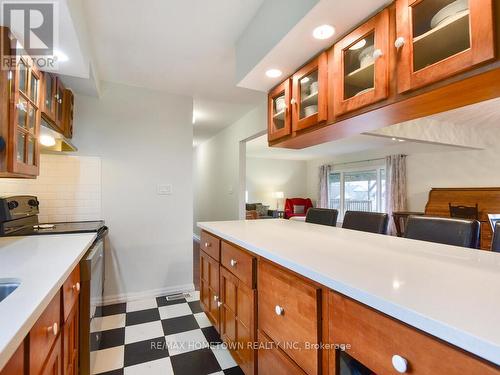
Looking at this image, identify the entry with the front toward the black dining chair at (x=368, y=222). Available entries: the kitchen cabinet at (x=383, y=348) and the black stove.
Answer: the black stove

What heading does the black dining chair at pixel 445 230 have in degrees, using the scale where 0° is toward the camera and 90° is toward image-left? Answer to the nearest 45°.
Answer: approximately 45°

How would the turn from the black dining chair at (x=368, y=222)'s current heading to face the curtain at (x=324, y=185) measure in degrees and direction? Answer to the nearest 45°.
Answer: approximately 135° to its right

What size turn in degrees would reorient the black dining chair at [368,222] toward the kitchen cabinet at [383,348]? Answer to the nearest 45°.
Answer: approximately 45° to its left

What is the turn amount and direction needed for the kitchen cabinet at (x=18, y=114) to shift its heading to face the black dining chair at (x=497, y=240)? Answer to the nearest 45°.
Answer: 0° — it already faces it

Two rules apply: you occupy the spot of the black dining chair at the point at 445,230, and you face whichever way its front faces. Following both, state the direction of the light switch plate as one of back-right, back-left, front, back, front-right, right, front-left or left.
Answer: front-right

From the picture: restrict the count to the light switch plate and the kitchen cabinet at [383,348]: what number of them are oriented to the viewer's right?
0

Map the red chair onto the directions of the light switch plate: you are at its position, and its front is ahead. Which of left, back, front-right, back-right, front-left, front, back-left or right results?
back-left

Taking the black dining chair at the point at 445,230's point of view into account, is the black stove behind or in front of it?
in front
